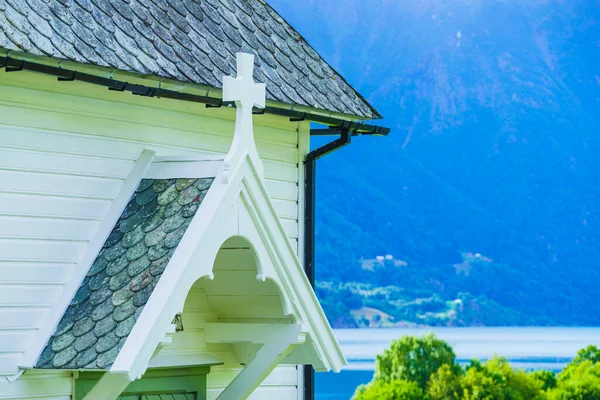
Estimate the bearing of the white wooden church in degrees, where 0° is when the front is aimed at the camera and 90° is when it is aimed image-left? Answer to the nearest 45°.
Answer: approximately 315°
